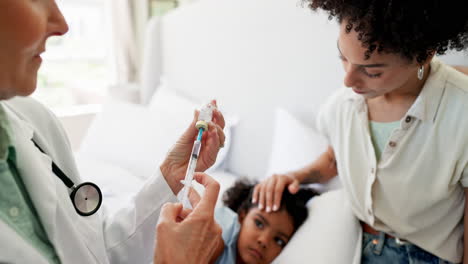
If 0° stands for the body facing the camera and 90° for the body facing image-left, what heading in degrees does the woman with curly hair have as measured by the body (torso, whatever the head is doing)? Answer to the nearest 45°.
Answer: approximately 45°

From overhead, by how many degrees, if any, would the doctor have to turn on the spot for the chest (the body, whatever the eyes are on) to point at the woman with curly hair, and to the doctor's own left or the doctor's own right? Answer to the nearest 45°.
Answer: approximately 45° to the doctor's own left

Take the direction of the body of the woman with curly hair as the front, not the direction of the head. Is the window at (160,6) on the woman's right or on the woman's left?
on the woman's right

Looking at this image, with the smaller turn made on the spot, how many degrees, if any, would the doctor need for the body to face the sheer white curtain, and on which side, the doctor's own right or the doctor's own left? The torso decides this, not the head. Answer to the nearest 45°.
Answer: approximately 135° to the doctor's own left

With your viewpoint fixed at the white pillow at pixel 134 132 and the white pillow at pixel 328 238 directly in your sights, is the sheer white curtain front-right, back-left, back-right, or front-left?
back-left

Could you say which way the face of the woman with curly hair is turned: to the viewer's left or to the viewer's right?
to the viewer's left

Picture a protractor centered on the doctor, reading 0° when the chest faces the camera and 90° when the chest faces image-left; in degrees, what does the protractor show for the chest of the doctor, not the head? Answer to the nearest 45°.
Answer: approximately 315°

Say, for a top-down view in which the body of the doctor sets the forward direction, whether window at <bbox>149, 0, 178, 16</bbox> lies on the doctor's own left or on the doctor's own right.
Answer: on the doctor's own left
